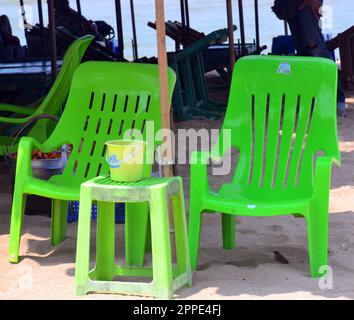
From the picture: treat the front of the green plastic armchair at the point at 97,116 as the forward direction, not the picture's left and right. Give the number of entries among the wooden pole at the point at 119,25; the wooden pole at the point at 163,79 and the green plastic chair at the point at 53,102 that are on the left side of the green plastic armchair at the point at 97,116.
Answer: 1

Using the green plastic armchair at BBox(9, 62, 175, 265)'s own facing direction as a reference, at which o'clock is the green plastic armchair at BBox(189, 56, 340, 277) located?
the green plastic armchair at BBox(189, 56, 340, 277) is roughly at 8 o'clock from the green plastic armchair at BBox(9, 62, 175, 265).

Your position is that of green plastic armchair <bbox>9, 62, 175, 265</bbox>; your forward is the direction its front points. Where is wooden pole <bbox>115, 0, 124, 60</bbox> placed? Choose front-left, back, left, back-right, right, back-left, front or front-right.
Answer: back-right

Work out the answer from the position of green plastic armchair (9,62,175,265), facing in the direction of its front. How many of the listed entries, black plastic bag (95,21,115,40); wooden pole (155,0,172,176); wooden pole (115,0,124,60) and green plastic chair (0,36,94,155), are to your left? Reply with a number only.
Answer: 1

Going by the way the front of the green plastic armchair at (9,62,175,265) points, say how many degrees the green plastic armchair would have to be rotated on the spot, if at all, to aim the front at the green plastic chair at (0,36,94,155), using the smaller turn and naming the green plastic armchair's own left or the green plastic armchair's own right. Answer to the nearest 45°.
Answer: approximately 135° to the green plastic armchair's own right

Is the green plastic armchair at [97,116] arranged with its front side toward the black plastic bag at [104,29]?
no

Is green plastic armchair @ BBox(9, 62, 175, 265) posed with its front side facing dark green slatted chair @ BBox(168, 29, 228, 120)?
no

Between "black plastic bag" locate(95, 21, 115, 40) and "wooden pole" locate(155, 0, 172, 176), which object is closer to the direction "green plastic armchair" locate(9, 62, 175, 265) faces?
the wooden pole

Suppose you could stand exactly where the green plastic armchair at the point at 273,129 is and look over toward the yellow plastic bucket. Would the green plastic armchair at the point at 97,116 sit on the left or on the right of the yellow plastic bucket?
right

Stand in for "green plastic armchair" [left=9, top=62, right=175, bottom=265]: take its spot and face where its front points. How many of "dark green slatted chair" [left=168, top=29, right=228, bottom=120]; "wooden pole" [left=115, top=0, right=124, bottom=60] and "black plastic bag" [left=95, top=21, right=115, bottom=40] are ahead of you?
0

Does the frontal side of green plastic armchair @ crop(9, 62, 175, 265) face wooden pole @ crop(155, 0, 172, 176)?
no

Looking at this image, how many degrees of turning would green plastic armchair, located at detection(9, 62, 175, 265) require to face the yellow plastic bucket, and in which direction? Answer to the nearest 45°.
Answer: approximately 45° to its left

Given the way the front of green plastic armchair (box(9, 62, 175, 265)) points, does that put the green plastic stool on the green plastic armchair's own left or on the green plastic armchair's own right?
on the green plastic armchair's own left

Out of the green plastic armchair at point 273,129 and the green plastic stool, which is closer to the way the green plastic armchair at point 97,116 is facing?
the green plastic stool

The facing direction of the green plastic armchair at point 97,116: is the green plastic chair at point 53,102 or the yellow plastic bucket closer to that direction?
the yellow plastic bucket
